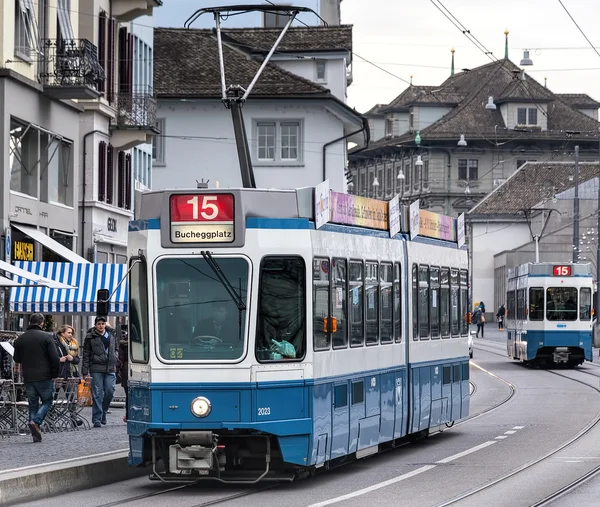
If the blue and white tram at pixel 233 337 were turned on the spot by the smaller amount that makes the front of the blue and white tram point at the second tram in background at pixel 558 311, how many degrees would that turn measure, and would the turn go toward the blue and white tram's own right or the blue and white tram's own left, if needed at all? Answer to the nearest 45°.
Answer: approximately 135° to the blue and white tram's own right

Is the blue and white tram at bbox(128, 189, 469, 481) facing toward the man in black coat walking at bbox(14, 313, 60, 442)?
no

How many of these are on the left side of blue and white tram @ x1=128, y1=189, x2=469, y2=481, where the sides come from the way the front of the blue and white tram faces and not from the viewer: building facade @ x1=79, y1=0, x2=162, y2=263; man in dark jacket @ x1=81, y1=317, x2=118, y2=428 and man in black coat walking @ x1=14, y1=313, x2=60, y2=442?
0

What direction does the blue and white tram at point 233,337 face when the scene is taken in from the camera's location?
facing the viewer and to the left of the viewer

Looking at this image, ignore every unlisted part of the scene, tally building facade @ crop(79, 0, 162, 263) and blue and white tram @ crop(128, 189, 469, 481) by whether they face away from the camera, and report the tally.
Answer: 0

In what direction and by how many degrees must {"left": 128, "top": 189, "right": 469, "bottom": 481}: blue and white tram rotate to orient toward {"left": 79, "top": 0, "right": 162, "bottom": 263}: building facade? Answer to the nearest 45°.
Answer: approximately 135° to its right

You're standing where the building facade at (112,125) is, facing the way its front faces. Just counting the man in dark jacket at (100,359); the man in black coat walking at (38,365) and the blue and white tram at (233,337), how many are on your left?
0

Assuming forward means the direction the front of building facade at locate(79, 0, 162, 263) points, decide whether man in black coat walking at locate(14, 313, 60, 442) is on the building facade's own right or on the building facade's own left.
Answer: on the building facade's own right

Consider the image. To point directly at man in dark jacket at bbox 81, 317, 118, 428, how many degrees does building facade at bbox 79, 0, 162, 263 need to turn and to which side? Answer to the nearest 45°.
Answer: approximately 45° to its right

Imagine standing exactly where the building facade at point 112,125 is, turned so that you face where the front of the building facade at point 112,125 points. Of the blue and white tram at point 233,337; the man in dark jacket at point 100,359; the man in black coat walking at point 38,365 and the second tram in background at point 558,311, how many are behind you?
0

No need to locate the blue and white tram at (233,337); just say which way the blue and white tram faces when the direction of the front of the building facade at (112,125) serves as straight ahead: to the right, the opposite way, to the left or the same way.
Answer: to the right

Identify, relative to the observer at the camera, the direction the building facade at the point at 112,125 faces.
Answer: facing the viewer and to the right of the viewer
